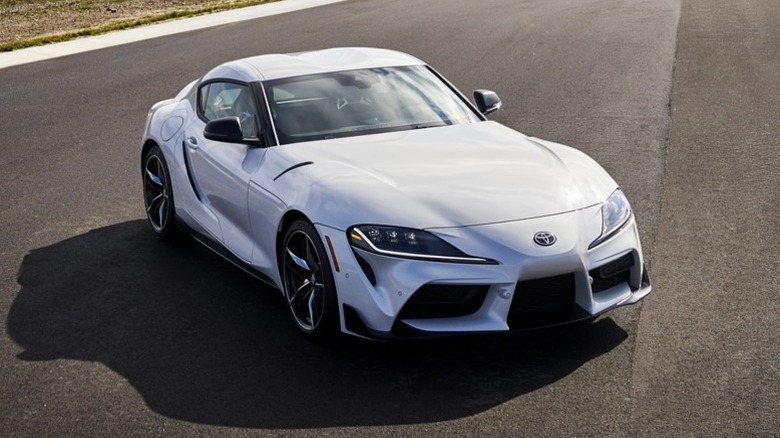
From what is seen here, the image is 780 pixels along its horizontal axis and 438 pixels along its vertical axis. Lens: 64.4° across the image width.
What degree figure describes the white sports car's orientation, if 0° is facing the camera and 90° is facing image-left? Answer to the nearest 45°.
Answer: approximately 315°
